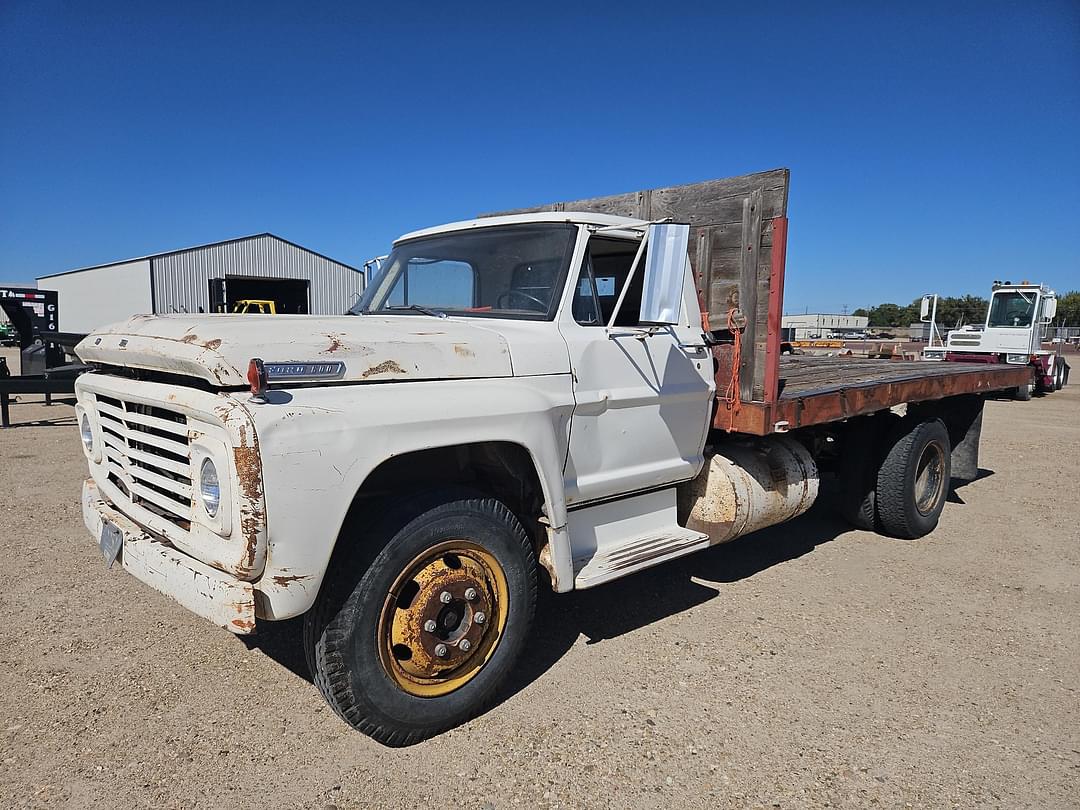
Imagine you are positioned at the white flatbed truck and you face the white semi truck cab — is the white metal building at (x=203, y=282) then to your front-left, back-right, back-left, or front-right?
front-left

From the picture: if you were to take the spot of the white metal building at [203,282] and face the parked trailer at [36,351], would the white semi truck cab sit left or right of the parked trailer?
left

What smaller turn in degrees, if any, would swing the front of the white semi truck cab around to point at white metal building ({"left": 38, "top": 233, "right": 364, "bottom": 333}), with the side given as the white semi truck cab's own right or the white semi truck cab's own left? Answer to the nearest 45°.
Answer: approximately 45° to the white semi truck cab's own right

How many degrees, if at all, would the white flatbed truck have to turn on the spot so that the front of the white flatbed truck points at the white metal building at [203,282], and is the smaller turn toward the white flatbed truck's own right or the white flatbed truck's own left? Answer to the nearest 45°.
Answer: approximately 90° to the white flatbed truck's own right

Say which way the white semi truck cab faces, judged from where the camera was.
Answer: facing the viewer and to the left of the viewer

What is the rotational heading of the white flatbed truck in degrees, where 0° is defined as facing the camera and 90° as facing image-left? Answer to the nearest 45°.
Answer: approximately 45°

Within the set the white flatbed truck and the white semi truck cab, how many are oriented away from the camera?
0

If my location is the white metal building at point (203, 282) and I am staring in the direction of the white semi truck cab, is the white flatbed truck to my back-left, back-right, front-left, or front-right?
front-right

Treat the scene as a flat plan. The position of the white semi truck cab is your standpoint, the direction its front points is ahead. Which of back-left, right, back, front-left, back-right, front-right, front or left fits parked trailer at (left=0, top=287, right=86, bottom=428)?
front

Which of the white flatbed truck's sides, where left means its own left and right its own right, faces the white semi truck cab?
back

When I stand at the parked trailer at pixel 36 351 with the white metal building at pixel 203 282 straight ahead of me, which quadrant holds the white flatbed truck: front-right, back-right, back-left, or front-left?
back-right

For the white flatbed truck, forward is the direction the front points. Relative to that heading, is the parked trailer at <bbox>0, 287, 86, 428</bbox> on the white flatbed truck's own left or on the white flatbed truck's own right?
on the white flatbed truck's own right
